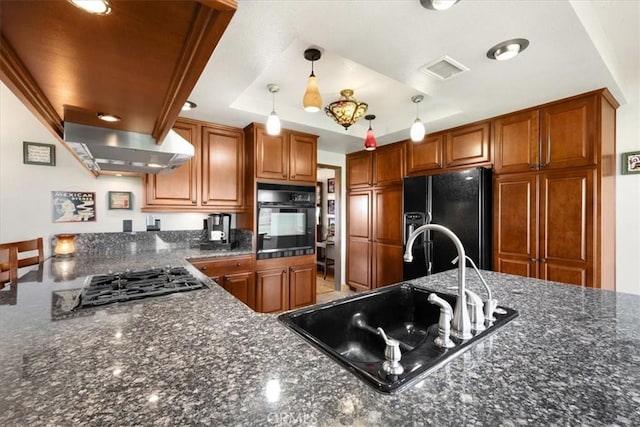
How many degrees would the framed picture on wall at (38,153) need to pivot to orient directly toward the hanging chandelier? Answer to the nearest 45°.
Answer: approximately 45° to its left

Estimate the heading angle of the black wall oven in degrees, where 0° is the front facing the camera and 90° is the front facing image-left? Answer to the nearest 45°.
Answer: approximately 315°

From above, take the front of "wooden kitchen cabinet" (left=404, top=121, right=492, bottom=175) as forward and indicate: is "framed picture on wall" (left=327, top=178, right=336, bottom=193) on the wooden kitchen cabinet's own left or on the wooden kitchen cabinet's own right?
on the wooden kitchen cabinet's own right

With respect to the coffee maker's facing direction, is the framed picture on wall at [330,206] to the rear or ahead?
to the rear

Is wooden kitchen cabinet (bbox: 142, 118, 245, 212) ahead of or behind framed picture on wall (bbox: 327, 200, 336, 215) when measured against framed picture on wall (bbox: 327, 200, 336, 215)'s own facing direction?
ahead

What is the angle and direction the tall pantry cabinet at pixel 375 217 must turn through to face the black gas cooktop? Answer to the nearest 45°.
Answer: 0° — it already faces it

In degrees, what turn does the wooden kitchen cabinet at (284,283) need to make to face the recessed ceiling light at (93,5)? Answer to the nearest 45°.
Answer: approximately 45° to its right

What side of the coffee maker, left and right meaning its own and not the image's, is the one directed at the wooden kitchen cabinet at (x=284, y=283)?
left

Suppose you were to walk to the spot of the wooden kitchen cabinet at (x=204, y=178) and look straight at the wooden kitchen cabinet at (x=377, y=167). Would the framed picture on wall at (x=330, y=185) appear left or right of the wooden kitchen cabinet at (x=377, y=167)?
left

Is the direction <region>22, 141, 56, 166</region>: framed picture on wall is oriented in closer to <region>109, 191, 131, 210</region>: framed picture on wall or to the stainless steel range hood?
the stainless steel range hood

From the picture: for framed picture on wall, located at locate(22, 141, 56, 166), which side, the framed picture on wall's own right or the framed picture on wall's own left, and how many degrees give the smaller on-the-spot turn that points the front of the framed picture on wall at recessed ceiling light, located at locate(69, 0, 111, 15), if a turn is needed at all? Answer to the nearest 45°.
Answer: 0° — it already faces it
